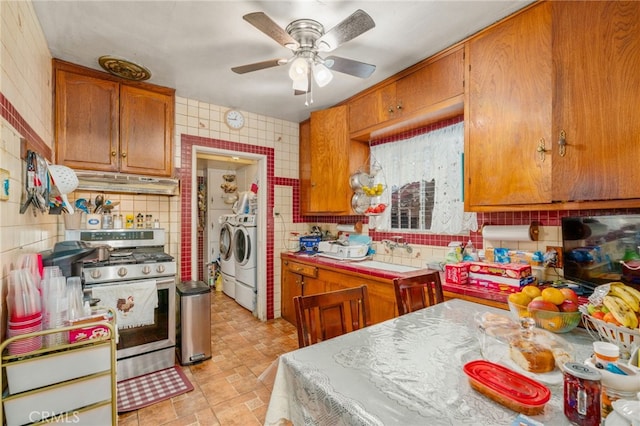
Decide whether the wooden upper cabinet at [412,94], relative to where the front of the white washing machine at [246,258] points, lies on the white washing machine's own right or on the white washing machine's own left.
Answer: on the white washing machine's own left

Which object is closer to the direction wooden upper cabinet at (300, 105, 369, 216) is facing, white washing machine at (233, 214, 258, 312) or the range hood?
the range hood

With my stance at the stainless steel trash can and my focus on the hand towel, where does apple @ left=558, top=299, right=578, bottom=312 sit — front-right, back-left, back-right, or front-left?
back-left

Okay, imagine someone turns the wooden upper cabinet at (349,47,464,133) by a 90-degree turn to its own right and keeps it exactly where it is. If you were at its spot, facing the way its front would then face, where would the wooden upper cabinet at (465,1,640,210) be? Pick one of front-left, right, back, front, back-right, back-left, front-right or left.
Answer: back

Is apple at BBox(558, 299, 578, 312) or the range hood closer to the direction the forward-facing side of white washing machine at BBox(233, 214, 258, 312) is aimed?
the range hood

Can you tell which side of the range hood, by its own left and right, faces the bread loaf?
front

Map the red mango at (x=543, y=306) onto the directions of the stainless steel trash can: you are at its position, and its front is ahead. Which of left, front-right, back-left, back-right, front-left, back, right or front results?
front-left

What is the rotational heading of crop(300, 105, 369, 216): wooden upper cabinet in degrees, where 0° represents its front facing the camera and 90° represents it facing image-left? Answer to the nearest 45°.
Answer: approximately 45°

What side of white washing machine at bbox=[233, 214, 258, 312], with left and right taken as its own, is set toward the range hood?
front

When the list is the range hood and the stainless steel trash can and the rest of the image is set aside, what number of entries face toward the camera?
2

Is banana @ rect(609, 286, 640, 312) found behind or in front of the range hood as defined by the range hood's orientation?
in front

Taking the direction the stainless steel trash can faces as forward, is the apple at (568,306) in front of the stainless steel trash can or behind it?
in front
